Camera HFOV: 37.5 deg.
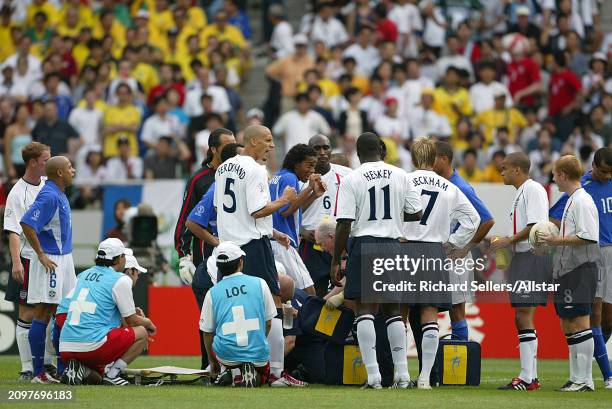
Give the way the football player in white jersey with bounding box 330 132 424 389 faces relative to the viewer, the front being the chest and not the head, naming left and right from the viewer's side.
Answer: facing away from the viewer

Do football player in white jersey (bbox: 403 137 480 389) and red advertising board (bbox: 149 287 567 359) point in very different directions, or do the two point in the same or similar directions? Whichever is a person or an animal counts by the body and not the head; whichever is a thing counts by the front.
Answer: very different directions

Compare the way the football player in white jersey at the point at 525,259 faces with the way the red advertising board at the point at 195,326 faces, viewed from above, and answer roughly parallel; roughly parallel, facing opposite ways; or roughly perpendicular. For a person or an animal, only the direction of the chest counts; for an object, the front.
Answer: roughly perpendicular

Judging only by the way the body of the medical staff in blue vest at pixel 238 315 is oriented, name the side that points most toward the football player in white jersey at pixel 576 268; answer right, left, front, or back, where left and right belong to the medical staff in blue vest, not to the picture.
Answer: right

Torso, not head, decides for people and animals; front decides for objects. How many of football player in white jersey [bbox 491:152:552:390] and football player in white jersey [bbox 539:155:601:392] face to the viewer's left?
2

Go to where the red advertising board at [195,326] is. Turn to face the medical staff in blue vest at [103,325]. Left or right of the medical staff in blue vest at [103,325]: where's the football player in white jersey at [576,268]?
left

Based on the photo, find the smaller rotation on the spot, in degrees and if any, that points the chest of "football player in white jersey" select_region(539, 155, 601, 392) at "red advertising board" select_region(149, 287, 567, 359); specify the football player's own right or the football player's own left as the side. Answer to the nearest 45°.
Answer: approximately 45° to the football player's own right

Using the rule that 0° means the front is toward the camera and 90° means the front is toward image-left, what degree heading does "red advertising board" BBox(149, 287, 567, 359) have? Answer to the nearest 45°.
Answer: approximately 0°

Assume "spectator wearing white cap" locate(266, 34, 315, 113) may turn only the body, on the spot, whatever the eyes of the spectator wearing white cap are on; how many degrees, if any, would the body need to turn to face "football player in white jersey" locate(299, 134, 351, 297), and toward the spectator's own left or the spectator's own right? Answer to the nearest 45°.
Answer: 0° — they already face them

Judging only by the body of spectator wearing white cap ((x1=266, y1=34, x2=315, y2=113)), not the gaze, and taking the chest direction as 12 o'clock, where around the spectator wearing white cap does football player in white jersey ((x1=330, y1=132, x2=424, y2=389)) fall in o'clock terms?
The football player in white jersey is roughly at 12 o'clock from the spectator wearing white cap.

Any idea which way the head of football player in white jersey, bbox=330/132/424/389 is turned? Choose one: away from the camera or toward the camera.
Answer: away from the camera

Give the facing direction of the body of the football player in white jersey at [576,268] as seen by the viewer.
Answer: to the viewer's left
